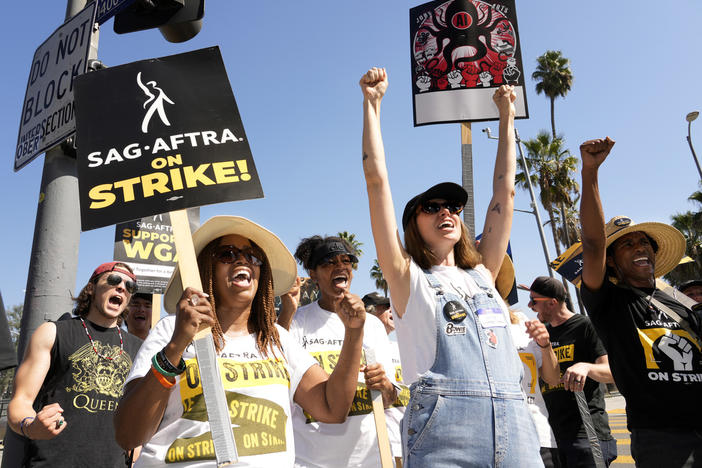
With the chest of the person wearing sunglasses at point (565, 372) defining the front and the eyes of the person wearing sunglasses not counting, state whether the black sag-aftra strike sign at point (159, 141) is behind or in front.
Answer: in front

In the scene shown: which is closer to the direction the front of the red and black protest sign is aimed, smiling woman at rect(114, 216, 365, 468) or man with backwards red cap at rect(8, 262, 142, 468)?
the smiling woman

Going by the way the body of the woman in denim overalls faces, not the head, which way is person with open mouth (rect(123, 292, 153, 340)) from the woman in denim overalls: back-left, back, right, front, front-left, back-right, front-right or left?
back

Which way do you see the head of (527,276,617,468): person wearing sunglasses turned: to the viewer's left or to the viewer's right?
to the viewer's left

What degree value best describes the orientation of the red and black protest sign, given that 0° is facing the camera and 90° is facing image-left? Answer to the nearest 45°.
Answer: approximately 0°

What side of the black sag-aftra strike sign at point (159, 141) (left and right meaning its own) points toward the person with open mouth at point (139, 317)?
back

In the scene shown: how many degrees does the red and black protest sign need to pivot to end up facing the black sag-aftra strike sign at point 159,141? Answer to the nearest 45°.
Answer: approximately 45° to its right

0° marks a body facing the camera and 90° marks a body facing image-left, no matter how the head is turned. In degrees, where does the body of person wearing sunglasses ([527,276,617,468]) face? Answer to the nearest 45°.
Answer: approximately 45°

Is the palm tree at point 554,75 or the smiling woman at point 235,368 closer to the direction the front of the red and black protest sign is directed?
the smiling woman

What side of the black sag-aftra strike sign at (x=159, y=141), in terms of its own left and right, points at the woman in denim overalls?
left

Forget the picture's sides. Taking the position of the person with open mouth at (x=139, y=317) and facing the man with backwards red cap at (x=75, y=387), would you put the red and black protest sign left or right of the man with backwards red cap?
left

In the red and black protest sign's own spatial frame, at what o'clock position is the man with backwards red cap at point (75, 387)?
The man with backwards red cap is roughly at 2 o'clock from the red and black protest sign.

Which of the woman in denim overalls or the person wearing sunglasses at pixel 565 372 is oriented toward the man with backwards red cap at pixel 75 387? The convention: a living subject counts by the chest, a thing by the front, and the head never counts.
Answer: the person wearing sunglasses
